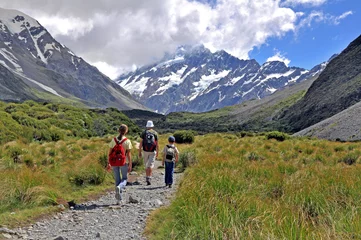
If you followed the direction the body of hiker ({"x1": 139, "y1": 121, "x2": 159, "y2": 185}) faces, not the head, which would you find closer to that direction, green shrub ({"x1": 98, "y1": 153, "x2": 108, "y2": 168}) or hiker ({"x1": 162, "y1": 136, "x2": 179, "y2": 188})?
the green shrub

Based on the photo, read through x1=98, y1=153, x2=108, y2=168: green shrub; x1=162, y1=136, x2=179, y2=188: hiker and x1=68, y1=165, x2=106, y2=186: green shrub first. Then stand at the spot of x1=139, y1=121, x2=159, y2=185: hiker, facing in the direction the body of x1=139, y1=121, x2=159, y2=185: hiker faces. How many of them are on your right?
1

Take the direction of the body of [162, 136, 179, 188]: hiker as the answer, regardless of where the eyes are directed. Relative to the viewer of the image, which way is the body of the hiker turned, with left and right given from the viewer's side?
facing away from the viewer

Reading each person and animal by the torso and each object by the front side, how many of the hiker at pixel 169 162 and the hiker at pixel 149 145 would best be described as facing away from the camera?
2

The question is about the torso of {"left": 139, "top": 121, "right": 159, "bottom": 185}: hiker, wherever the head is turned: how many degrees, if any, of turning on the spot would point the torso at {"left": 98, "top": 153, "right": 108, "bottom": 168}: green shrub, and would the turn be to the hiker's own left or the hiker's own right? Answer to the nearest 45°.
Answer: approximately 45° to the hiker's own left

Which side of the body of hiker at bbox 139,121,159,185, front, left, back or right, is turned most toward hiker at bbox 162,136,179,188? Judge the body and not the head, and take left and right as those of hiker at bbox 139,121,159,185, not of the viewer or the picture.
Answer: right

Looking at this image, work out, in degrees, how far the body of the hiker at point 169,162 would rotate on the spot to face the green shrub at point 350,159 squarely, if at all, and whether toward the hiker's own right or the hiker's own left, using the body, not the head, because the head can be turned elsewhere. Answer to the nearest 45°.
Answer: approximately 45° to the hiker's own right

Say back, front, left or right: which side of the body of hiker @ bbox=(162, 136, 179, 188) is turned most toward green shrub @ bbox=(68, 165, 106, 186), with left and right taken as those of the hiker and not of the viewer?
left

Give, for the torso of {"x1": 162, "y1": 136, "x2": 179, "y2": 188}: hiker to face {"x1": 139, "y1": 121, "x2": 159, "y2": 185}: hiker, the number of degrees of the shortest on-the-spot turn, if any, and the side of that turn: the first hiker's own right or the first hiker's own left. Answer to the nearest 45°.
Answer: approximately 90° to the first hiker's own left

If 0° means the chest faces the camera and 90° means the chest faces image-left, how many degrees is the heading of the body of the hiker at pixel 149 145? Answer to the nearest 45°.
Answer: approximately 180°
